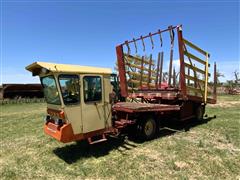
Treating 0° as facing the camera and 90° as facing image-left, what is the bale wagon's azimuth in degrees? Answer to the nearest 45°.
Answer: approximately 45°
